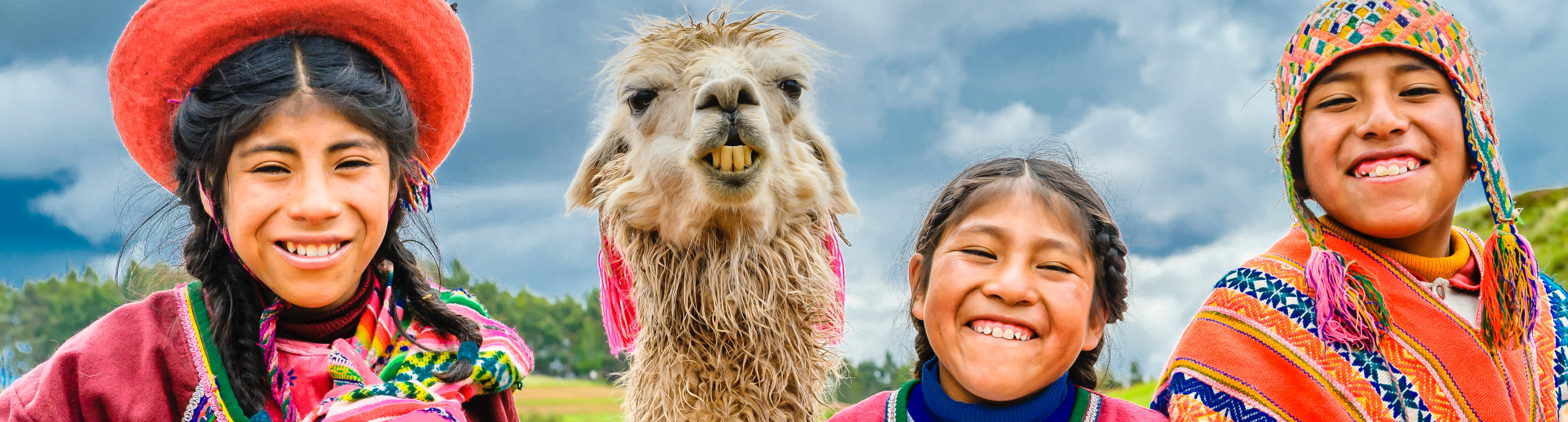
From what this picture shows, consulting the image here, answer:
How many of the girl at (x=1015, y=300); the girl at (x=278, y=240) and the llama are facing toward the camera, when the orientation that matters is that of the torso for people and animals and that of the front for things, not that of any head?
3

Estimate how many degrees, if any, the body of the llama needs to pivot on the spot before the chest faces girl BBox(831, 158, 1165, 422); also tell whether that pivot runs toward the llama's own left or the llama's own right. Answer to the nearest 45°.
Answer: approximately 45° to the llama's own left

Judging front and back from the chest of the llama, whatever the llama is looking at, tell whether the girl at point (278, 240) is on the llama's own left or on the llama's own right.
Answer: on the llama's own right

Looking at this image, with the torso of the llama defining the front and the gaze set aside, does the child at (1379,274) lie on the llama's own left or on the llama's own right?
on the llama's own left

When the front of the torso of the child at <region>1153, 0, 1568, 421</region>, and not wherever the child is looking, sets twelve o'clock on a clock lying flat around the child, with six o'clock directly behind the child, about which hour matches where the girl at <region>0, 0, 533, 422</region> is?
The girl is roughly at 3 o'clock from the child.

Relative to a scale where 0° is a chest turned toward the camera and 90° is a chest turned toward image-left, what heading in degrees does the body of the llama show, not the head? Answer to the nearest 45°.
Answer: approximately 0°

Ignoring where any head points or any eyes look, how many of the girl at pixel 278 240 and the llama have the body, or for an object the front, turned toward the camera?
2
